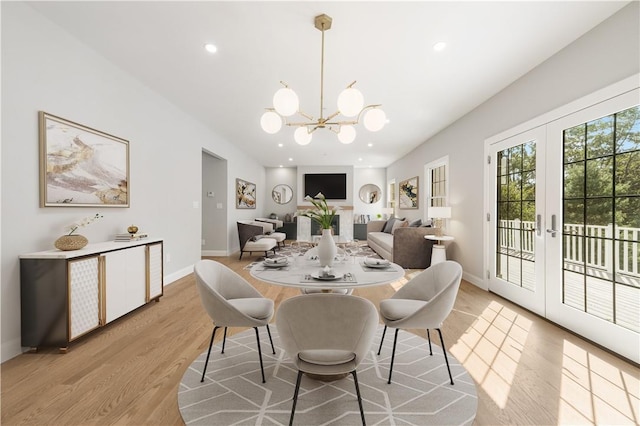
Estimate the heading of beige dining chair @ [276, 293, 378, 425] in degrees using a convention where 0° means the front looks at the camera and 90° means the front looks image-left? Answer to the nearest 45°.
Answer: approximately 180°

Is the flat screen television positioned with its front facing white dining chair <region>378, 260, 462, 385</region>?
yes

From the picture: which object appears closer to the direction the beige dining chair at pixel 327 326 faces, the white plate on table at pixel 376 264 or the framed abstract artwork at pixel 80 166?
the white plate on table

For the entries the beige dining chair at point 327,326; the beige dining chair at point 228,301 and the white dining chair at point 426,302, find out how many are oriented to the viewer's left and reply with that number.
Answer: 1

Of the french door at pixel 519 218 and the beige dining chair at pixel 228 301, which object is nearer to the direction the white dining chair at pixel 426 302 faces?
the beige dining chair

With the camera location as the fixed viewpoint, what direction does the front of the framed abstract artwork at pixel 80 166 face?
facing the viewer and to the right of the viewer

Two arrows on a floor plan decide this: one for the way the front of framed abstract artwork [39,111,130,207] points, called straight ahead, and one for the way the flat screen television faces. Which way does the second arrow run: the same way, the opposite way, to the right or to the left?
to the right

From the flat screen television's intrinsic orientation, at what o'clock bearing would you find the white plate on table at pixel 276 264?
The white plate on table is roughly at 12 o'clock from the flat screen television.

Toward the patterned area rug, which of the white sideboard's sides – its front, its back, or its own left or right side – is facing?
front

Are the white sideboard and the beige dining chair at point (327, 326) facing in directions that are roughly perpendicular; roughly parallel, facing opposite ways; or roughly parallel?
roughly perpendicular

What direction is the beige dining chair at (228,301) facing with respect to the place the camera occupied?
facing to the right of the viewer

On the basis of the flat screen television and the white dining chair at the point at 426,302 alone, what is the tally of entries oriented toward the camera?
1

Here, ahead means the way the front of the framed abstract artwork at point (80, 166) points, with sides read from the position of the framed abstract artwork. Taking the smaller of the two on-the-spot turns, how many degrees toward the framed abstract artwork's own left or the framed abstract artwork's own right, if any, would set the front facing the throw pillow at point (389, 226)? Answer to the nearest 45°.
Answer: approximately 45° to the framed abstract artwork's own left

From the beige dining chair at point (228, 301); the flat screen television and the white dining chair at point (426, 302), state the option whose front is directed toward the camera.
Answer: the flat screen television

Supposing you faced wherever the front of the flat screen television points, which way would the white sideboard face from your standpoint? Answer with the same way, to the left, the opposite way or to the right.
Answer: to the left
